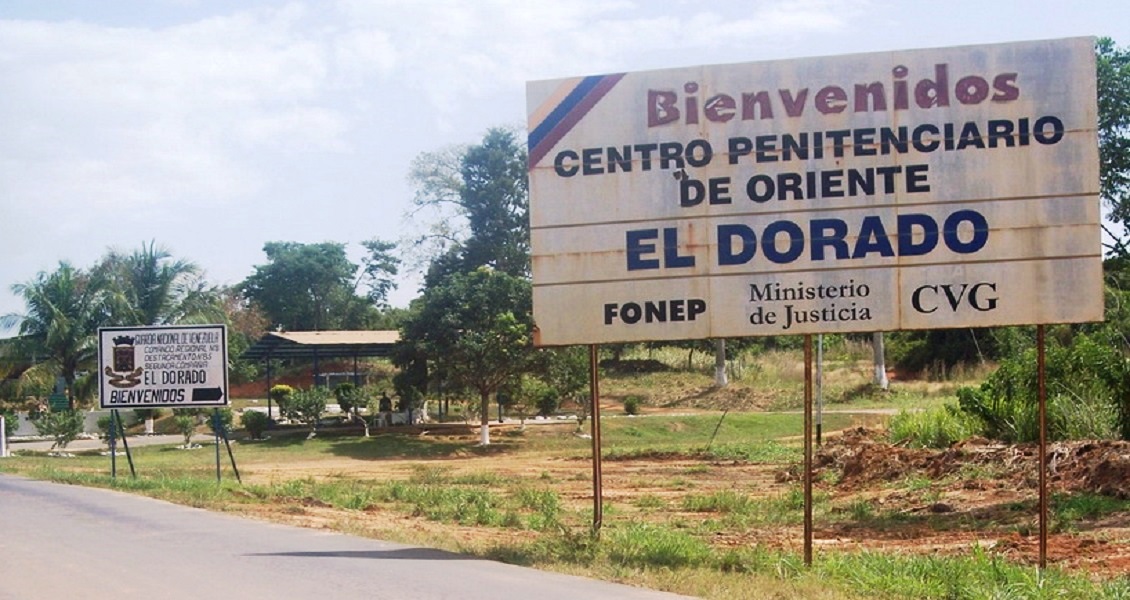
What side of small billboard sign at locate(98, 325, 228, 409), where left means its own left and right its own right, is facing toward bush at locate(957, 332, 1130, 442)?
left

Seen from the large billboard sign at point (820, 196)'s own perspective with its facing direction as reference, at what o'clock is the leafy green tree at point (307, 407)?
The leafy green tree is roughly at 5 o'clock from the large billboard sign.

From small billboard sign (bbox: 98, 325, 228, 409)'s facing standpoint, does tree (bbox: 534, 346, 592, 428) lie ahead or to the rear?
to the rear

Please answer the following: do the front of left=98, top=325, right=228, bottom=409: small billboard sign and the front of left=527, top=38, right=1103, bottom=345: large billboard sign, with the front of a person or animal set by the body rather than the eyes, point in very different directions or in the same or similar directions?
same or similar directions

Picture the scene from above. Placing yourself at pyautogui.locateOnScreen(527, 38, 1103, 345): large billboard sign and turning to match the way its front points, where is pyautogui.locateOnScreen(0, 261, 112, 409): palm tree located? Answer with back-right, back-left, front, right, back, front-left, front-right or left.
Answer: back-right

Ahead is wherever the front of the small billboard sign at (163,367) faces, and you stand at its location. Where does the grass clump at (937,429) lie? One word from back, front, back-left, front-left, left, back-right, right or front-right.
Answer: left

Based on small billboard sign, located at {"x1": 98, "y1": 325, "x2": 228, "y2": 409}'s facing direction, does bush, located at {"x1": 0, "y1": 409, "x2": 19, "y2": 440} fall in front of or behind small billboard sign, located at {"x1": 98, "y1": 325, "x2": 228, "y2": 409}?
behind

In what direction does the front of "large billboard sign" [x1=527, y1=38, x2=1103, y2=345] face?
toward the camera

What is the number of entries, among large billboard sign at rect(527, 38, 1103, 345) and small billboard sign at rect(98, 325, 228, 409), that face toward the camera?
2

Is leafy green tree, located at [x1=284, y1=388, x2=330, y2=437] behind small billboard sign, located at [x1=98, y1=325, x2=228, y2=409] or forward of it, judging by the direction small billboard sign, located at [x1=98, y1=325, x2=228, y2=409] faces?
behind

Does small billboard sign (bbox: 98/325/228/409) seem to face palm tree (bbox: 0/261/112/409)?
no

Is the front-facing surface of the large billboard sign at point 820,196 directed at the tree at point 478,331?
no

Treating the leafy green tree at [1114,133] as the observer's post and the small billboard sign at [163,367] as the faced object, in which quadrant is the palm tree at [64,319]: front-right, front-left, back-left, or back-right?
front-right

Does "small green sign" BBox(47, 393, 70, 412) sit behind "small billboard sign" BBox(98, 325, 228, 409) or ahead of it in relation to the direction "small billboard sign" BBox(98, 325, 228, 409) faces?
behind

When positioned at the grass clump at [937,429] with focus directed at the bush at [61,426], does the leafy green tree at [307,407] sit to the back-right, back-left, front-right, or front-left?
front-right
